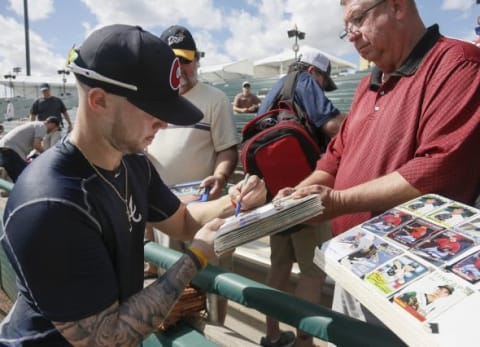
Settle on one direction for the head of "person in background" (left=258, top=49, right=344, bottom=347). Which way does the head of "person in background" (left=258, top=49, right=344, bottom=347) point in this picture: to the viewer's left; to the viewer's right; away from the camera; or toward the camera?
to the viewer's right

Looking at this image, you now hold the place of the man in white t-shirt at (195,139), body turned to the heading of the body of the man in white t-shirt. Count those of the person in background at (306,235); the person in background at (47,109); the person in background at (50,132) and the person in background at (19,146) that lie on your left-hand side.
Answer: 1

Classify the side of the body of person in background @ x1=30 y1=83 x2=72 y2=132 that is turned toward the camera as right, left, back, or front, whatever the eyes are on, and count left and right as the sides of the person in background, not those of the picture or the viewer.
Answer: front

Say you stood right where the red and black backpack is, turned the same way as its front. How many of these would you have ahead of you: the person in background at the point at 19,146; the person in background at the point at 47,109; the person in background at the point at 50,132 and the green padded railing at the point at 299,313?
1

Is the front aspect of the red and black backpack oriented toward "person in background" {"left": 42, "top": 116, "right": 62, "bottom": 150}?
no

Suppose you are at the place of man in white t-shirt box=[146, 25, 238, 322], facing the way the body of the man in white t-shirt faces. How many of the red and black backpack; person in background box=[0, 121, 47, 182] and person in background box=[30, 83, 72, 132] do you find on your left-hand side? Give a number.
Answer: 1

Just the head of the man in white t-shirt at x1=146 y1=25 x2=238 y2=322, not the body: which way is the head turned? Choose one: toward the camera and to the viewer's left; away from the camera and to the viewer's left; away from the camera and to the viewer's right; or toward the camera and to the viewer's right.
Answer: toward the camera and to the viewer's left

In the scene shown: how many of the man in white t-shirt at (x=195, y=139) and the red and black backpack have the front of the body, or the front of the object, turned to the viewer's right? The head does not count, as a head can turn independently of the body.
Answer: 0

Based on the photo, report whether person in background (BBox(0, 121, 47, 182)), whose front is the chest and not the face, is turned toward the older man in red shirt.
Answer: no

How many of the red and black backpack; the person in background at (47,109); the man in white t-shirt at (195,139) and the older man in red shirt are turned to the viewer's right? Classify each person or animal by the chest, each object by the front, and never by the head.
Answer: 0

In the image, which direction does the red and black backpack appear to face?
toward the camera

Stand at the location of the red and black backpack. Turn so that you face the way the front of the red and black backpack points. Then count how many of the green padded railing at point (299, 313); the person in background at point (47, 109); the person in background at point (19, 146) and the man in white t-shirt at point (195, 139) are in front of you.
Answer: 1

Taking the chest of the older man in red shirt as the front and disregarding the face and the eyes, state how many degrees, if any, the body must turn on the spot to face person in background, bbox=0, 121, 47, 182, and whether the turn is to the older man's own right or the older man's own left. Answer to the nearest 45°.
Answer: approximately 90° to the older man's own right

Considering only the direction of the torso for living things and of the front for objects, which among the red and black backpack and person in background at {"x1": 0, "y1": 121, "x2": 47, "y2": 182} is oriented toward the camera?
the red and black backpack
